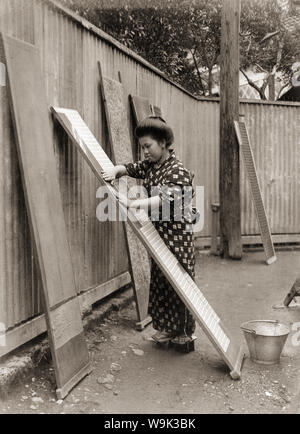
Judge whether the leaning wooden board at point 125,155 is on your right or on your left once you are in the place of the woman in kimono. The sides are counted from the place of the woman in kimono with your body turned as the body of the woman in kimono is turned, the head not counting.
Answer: on your right

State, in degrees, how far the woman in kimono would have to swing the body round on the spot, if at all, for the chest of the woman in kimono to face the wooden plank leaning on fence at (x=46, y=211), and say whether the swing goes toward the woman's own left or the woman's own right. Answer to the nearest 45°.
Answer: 0° — they already face it

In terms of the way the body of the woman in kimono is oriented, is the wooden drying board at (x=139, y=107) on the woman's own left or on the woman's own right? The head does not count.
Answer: on the woman's own right

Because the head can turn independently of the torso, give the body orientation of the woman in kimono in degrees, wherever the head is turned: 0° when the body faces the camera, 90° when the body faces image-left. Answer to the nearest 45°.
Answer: approximately 45°

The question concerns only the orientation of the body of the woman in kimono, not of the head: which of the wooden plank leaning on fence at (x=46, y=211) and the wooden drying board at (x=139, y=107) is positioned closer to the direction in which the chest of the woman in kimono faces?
the wooden plank leaning on fence
